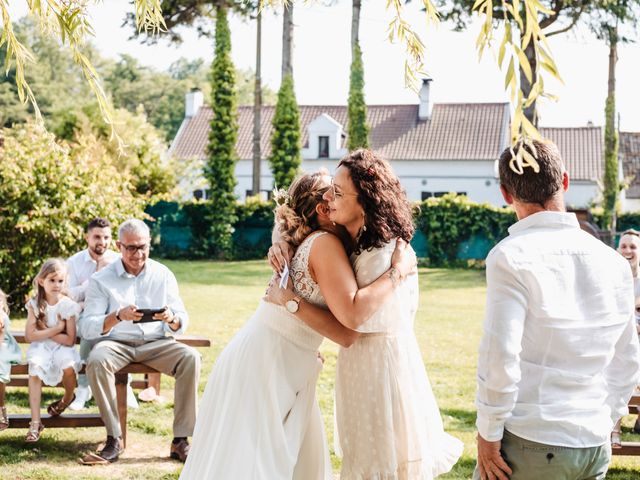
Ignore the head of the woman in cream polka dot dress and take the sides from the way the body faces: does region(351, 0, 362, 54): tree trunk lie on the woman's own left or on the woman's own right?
on the woman's own right

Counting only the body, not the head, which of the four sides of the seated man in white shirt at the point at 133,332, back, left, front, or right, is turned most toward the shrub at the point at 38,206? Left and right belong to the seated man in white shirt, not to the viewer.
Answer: back

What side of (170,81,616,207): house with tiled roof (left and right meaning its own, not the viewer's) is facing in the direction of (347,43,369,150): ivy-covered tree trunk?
front

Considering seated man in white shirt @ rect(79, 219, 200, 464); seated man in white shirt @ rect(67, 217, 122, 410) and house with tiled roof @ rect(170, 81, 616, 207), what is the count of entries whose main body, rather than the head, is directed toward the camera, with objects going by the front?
3

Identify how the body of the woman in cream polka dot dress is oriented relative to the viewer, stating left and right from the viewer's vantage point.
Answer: facing to the left of the viewer

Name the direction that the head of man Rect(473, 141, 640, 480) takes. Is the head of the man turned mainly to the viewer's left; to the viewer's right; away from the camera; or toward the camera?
away from the camera

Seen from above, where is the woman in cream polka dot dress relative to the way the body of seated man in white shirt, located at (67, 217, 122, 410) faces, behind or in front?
in front

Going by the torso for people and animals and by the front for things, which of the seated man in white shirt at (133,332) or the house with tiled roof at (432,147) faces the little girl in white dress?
the house with tiled roof

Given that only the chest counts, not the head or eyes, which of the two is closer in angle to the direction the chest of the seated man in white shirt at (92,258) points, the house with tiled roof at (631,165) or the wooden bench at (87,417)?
the wooden bench

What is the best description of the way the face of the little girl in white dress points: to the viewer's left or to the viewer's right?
to the viewer's right

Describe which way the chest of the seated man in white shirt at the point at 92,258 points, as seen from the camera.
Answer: toward the camera

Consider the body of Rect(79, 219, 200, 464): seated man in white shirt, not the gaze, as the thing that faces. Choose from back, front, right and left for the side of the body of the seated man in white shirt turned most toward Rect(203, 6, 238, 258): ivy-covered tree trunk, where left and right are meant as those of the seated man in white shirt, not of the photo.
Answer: back

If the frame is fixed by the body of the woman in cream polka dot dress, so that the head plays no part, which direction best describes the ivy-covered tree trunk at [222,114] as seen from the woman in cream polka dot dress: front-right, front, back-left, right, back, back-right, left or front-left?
right

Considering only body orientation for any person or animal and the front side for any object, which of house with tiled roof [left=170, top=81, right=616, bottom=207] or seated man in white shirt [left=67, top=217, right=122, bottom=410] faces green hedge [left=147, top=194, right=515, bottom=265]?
the house with tiled roof

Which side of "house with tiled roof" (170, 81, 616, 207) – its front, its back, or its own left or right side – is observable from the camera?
front
